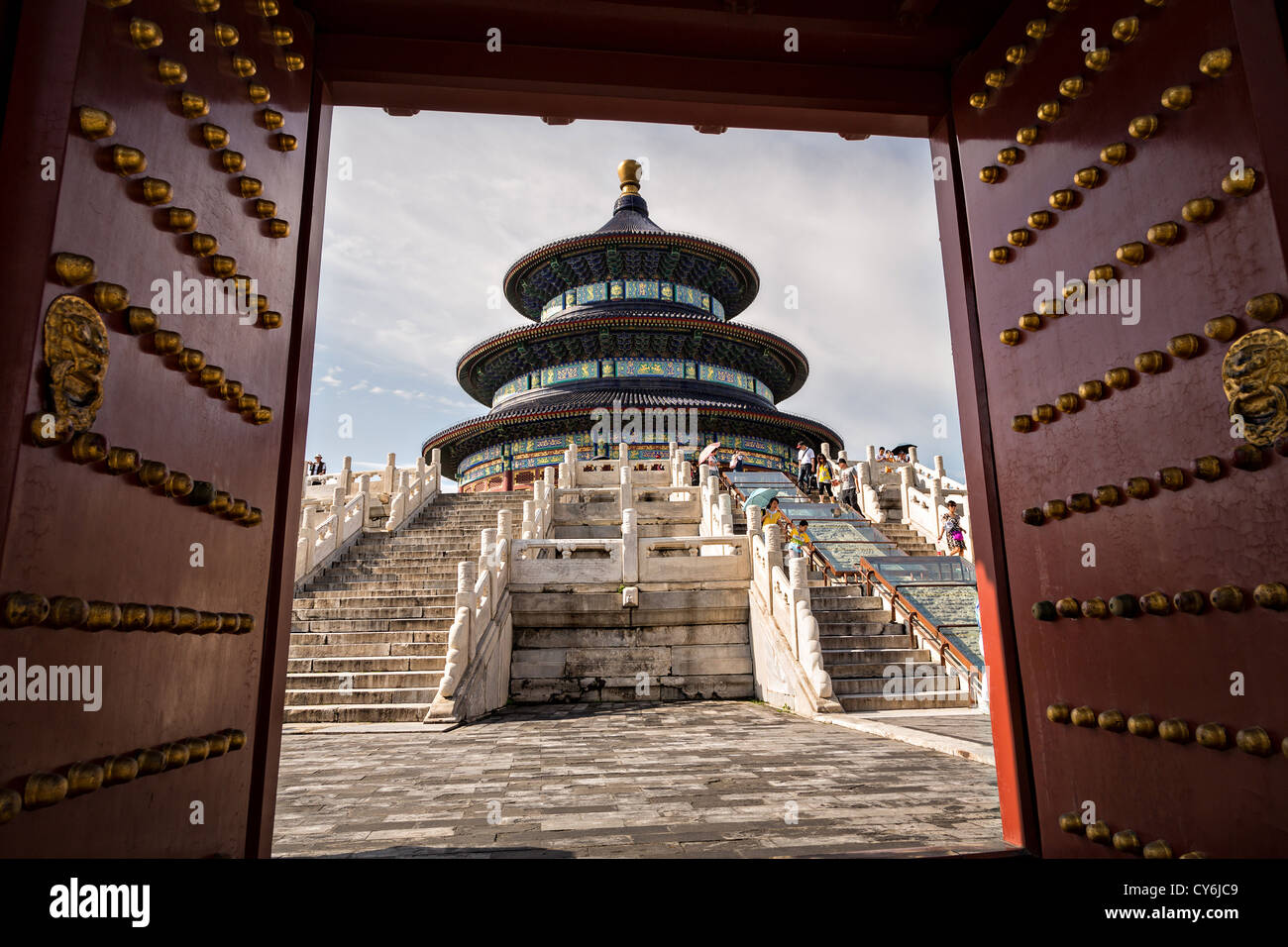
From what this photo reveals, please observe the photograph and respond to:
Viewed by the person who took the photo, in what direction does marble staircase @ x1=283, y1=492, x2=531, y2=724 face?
facing the viewer

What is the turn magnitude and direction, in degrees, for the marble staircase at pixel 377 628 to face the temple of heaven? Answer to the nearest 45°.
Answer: approximately 135° to its left

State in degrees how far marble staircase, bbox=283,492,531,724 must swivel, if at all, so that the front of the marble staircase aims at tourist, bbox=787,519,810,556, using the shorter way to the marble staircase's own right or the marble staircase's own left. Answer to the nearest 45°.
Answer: approximately 90° to the marble staircase's own left

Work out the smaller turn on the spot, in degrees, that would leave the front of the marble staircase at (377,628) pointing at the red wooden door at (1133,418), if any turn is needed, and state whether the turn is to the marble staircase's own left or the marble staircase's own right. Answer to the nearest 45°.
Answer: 0° — it already faces it

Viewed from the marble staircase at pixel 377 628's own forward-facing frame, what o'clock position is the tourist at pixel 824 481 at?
The tourist is roughly at 8 o'clock from the marble staircase.

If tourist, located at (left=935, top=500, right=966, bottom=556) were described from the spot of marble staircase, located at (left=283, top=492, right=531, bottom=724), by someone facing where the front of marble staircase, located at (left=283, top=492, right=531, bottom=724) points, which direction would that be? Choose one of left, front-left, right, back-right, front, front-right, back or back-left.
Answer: left

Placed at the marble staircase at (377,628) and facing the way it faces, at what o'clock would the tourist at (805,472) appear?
The tourist is roughly at 8 o'clock from the marble staircase.

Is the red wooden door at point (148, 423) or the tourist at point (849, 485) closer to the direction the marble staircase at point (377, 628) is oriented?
the red wooden door

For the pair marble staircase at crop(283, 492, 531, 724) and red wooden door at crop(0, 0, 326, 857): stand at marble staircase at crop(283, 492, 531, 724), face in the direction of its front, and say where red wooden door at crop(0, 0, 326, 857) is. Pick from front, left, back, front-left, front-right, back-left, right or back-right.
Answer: front

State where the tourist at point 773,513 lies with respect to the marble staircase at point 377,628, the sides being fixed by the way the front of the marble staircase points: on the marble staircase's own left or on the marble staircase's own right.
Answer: on the marble staircase's own left
